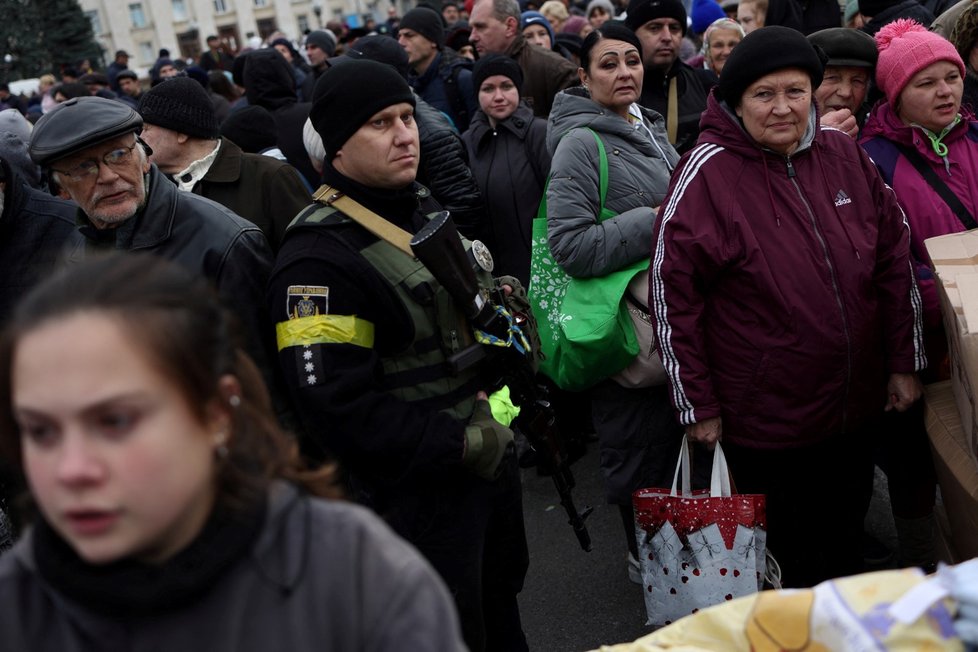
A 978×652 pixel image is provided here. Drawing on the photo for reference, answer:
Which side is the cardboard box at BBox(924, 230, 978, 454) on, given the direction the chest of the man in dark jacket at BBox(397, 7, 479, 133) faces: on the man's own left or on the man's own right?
on the man's own left

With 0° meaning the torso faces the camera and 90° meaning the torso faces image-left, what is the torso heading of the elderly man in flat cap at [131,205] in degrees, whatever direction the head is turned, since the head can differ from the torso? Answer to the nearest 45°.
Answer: approximately 45°

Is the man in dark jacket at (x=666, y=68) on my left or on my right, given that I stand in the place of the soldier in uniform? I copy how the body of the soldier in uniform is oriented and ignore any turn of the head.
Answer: on my left

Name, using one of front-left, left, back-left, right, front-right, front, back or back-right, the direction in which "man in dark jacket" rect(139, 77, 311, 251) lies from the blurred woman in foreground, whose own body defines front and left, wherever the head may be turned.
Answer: back-right

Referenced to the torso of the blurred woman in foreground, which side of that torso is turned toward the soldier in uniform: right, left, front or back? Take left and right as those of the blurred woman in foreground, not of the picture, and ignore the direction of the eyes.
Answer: back

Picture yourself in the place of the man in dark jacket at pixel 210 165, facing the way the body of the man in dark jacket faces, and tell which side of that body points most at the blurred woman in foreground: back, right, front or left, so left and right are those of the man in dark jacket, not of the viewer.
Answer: left
